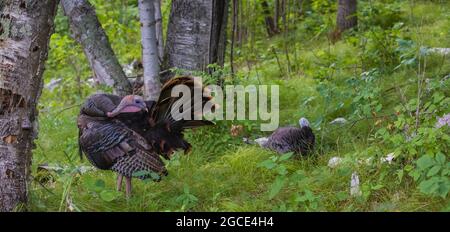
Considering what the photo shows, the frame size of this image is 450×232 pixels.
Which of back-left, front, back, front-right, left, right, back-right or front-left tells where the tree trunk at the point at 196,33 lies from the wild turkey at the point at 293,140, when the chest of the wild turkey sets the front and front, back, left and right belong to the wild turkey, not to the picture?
back-left

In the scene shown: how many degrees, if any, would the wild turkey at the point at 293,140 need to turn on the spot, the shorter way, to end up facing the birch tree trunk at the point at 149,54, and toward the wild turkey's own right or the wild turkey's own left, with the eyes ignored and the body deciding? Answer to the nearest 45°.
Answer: approximately 135° to the wild turkey's own left

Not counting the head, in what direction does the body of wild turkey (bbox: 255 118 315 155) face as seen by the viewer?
to the viewer's right

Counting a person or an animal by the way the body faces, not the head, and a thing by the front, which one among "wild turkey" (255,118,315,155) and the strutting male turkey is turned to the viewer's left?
the strutting male turkey

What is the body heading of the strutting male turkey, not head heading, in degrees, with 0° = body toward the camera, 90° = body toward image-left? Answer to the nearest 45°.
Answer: approximately 90°

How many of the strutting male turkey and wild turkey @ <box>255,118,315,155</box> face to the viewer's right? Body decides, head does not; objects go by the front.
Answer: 1

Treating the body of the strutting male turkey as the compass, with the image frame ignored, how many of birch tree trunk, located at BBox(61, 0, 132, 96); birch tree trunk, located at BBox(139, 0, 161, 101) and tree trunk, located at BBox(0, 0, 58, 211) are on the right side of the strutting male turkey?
2

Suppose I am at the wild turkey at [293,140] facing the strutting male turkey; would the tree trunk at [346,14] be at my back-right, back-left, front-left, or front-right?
back-right

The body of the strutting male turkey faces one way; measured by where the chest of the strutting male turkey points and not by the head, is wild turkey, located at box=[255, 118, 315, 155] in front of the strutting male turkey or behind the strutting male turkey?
behind

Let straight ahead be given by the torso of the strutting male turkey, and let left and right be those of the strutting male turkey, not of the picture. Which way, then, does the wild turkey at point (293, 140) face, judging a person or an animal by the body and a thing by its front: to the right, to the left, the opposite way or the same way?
the opposite way

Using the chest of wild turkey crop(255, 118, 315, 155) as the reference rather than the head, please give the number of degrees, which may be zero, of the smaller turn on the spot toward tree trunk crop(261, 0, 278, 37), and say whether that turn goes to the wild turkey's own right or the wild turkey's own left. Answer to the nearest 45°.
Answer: approximately 90° to the wild turkey's own left

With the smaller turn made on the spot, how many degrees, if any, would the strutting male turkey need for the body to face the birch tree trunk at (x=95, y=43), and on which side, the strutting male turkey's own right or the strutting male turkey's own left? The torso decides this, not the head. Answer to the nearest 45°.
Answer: approximately 90° to the strutting male turkey's own right
